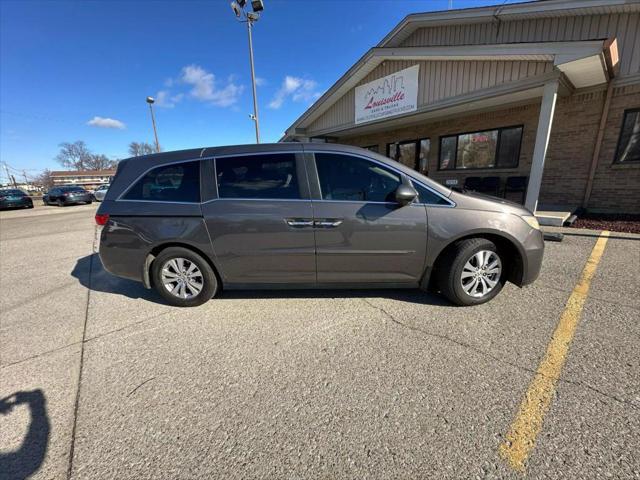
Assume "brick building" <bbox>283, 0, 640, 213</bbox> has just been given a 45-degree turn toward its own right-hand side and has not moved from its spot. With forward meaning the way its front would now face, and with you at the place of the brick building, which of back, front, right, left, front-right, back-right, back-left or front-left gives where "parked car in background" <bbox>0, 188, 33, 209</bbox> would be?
front

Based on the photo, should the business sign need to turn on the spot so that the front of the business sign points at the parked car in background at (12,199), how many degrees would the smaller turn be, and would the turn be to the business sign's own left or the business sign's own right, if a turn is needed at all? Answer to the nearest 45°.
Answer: approximately 45° to the business sign's own right

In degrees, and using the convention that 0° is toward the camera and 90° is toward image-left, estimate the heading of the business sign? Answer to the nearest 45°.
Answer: approximately 45°

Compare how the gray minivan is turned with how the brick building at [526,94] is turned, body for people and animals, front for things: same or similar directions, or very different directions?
very different directions

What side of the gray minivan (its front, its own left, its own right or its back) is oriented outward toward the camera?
right

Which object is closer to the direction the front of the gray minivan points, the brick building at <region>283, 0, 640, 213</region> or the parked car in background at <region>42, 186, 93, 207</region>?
the brick building

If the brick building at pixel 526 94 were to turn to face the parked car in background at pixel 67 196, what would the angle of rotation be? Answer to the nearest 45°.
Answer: approximately 45° to its right

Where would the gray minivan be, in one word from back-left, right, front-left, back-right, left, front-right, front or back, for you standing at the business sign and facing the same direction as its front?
front-left

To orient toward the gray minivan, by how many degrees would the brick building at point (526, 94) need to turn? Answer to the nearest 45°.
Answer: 0° — it already faces it

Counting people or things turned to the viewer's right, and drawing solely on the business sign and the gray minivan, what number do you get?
1

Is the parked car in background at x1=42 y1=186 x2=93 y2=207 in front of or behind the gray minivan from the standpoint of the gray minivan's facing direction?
behind

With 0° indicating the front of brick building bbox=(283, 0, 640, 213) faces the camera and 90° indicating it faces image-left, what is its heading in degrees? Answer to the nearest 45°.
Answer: approximately 45°

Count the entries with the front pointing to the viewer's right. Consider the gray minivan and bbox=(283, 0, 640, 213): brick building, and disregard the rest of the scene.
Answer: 1
